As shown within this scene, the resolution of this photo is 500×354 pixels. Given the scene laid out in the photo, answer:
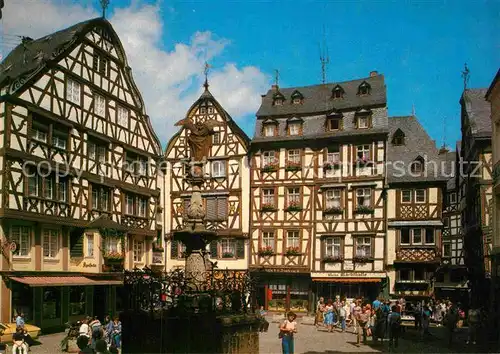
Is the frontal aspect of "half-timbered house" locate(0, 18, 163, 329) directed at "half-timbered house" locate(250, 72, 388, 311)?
no

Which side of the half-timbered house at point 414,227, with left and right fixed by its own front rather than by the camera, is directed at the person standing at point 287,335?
front

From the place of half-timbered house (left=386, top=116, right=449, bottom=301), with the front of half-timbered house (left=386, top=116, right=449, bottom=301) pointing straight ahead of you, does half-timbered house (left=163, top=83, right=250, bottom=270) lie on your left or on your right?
on your right

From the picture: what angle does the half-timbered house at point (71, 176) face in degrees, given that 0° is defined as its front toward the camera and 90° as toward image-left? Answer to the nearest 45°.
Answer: approximately 315°

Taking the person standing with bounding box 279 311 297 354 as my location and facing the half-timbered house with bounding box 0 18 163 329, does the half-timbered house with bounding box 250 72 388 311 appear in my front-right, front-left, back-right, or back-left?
front-right

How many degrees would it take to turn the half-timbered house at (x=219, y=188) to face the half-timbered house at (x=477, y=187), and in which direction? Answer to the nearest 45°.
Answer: approximately 45° to its left

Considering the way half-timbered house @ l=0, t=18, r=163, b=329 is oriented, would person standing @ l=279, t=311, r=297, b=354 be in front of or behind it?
in front

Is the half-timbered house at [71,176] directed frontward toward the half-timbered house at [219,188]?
no

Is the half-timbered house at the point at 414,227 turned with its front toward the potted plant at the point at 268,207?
no

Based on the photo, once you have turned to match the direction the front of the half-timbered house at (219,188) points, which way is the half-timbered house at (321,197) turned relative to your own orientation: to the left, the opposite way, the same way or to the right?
the same way

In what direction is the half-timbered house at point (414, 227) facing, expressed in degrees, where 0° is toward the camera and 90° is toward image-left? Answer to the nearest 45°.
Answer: approximately 0°

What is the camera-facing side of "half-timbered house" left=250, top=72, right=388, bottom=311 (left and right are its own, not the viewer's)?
front

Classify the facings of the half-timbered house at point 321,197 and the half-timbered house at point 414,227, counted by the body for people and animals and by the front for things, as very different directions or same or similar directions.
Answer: same or similar directions

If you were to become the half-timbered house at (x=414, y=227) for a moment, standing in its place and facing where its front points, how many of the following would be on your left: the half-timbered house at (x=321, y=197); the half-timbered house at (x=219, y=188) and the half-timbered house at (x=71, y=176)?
0

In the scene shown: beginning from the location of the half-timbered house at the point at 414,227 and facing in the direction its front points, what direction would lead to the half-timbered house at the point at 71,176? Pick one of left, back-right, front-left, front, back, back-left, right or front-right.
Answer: front-right
